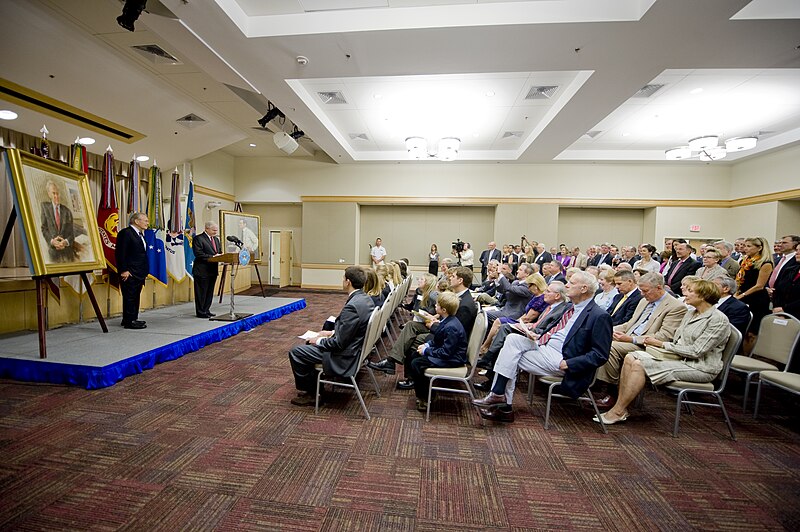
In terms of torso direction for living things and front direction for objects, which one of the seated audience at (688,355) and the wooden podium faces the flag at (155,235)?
the seated audience

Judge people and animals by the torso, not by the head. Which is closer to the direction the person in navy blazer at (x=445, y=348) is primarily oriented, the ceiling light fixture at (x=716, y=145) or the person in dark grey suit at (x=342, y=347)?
the person in dark grey suit

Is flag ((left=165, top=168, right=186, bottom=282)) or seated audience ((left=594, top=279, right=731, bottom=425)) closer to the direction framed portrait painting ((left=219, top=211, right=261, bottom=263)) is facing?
the seated audience

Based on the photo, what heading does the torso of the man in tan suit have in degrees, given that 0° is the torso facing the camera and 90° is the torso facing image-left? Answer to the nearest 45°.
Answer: approximately 45°

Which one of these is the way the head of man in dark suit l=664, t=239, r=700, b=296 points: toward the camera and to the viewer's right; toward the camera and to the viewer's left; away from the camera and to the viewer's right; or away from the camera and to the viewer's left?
toward the camera and to the viewer's left

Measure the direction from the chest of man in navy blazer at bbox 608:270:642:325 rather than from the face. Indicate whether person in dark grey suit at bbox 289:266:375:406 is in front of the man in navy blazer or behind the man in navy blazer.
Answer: in front

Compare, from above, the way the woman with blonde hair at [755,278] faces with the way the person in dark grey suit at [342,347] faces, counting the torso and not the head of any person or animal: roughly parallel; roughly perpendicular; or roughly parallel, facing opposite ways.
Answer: roughly parallel

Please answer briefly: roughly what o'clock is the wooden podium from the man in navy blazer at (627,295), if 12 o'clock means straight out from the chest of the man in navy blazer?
The wooden podium is roughly at 1 o'clock from the man in navy blazer.

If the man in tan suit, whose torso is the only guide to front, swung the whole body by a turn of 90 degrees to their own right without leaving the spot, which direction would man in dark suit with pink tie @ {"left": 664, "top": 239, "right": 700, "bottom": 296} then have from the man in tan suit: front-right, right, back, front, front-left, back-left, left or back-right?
front-right

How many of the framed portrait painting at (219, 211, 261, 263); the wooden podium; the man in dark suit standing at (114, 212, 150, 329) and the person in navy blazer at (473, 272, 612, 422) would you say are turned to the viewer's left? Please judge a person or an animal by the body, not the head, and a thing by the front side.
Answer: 1

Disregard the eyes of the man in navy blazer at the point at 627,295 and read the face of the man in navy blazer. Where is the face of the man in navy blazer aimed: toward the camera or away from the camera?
toward the camera

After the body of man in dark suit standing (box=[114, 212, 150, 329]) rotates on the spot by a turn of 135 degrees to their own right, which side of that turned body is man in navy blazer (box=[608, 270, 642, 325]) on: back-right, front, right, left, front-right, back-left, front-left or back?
left

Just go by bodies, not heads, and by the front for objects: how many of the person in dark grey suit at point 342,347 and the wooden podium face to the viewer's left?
1

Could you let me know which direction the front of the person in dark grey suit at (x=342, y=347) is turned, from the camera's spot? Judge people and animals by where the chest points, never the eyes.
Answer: facing to the left of the viewer

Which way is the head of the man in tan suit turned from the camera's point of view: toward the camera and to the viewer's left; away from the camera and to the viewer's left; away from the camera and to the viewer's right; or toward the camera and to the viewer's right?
toward the camera and to the viewer's left
